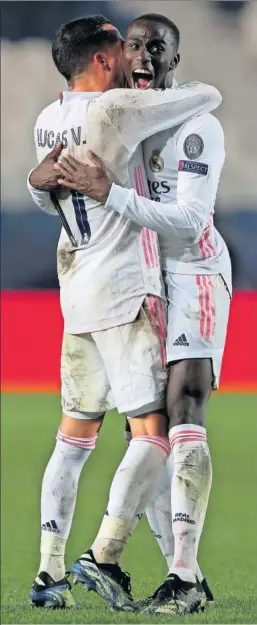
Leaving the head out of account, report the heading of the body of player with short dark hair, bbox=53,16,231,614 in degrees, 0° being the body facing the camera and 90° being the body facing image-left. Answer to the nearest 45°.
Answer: approximately 45°

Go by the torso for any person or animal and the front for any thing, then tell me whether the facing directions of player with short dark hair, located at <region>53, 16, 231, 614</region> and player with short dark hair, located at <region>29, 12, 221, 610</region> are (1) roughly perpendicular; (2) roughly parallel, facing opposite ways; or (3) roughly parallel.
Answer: roughly parallel, facing opposite ways

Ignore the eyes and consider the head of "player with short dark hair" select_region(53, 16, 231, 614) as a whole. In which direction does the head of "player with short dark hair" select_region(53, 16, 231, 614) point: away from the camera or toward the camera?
toward the camera

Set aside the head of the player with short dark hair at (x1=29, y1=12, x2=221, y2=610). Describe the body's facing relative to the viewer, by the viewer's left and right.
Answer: facing away from the viewer and to the right of the viewer
